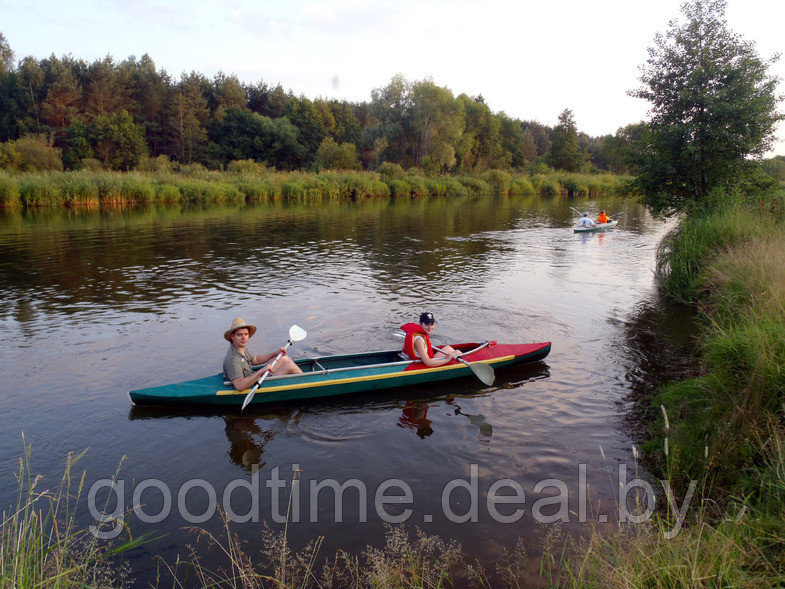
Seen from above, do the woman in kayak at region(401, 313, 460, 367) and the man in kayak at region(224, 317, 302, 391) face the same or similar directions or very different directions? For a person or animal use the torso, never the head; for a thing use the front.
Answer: same or similar directions

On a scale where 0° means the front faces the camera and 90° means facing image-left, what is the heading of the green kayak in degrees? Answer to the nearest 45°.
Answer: approximately 270°

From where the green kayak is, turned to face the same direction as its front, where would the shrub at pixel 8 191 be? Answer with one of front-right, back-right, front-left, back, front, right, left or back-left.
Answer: back-left

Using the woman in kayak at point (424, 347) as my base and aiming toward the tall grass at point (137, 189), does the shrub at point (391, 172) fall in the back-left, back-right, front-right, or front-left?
front-right

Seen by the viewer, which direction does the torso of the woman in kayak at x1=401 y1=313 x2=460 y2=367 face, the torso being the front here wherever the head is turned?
to the viewer's right

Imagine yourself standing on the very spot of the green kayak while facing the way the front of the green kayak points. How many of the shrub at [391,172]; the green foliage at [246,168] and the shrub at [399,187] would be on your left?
3

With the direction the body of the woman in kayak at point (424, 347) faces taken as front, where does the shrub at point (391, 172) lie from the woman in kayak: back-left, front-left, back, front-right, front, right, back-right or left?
left

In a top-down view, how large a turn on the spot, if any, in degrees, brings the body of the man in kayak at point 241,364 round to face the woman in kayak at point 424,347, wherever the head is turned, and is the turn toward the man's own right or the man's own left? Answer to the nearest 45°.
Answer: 0° — they already face them

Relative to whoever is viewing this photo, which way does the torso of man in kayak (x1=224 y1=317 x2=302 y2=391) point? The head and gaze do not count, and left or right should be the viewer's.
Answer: facing to the right of the viewer

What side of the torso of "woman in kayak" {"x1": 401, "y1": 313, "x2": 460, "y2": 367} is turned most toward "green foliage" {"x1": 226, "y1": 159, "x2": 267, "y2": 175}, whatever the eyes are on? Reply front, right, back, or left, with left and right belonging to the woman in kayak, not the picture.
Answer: left

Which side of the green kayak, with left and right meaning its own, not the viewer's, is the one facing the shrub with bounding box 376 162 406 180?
left

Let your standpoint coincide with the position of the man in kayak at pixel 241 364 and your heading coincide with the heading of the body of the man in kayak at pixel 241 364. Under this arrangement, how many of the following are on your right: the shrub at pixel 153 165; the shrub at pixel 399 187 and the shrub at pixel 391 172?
0

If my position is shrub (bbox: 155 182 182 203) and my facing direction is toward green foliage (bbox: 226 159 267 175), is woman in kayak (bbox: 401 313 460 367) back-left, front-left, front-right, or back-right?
back-right

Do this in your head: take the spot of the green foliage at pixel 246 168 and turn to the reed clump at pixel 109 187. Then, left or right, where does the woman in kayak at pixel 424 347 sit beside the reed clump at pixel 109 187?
left
